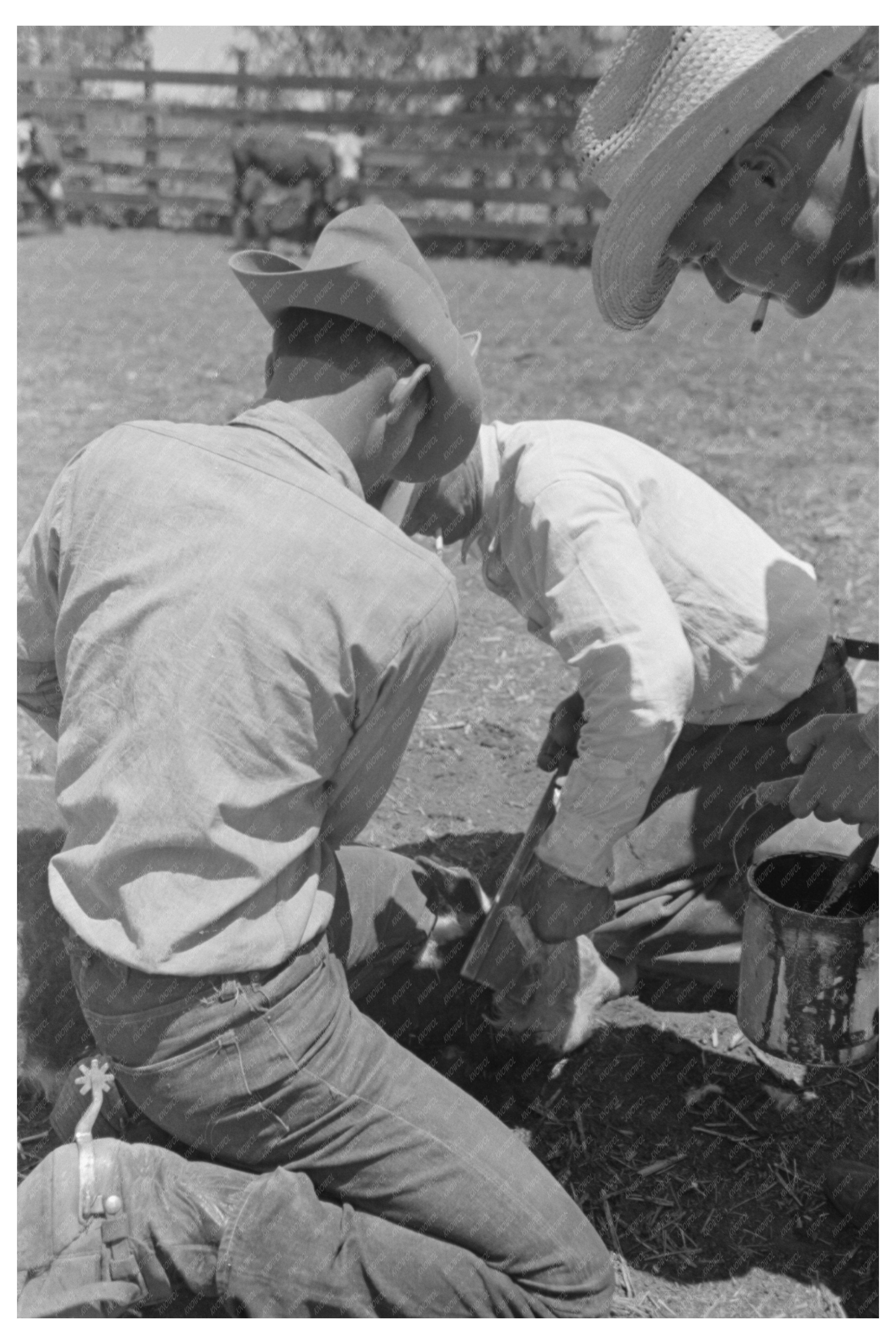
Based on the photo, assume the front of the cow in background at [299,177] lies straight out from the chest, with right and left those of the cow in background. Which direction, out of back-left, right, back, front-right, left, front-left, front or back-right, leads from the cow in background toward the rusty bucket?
right

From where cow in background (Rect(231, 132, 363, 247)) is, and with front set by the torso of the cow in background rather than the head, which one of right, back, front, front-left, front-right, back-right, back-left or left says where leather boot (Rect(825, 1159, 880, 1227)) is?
right

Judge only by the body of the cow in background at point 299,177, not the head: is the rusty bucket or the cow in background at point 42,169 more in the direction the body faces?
the rusty bucket

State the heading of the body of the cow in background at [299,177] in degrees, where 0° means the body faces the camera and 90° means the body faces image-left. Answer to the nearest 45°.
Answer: approximately 270°

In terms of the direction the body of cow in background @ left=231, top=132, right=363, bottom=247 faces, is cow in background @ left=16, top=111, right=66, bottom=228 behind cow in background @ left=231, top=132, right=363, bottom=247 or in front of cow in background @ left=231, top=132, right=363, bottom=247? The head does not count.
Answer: behind
